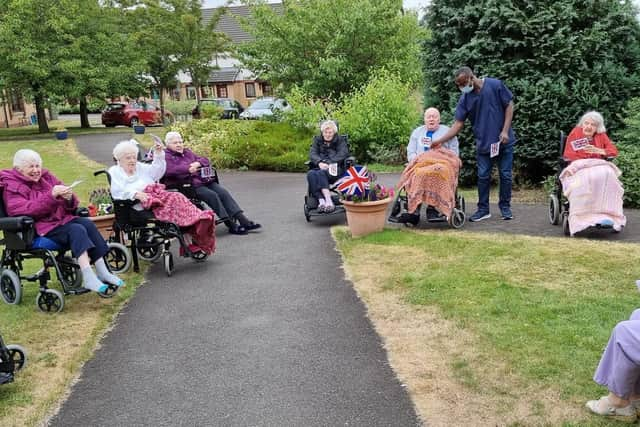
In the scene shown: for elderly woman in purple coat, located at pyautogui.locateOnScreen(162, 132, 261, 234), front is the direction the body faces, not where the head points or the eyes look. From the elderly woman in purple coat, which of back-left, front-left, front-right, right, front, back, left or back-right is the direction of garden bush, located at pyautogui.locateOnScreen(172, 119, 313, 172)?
back-left

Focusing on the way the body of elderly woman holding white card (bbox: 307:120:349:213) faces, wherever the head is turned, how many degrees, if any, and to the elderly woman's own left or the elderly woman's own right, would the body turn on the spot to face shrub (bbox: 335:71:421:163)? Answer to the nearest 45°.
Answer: approximately 180°

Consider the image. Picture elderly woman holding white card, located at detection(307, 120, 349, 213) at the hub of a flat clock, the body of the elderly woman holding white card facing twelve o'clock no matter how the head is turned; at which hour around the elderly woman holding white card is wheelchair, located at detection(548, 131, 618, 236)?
The wheelchair is roughly at 10 o'clock from the elderly woman holding white card.

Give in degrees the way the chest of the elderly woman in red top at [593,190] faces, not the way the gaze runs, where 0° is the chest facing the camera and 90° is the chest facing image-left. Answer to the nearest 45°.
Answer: approximately 0°

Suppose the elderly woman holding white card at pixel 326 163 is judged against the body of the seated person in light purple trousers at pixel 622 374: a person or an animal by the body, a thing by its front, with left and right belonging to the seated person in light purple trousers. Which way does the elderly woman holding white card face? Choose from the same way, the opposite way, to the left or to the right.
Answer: to the left

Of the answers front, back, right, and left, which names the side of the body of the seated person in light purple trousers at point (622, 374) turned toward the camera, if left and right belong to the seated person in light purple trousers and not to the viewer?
left

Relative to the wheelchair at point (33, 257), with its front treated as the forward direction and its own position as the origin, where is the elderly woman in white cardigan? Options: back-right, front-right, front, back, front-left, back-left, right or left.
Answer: left

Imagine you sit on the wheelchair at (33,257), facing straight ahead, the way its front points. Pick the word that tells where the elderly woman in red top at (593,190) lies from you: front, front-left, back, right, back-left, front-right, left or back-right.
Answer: front-left

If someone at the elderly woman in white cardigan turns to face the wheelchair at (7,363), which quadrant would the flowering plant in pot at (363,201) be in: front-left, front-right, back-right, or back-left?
back-left

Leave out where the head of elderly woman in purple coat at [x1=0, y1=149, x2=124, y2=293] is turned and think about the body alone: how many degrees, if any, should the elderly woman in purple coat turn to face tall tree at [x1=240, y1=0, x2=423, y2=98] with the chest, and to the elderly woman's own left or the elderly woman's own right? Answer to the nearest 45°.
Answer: approximately 90° to the elderly woman's own left

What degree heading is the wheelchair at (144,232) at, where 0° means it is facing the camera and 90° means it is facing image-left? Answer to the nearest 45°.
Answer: approximately 315°

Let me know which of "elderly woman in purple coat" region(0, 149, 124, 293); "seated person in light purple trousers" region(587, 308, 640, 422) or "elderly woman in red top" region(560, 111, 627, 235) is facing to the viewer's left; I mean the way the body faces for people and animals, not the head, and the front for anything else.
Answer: "seated person in light purple trousers" region(587, 308, 640, 422)

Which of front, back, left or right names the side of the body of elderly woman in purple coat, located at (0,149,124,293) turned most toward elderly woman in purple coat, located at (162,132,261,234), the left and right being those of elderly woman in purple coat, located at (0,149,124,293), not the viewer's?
left

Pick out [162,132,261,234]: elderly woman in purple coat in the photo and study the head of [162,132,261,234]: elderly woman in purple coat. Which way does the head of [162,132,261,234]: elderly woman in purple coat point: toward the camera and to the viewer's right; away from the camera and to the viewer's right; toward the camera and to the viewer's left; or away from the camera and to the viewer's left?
toward the camera and to the viewer's right

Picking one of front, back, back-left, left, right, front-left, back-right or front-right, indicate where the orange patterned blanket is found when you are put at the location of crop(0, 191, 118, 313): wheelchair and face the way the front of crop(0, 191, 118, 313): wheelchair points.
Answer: front-left

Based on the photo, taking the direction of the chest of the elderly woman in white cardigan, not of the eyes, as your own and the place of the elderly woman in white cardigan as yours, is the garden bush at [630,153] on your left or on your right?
on your left
